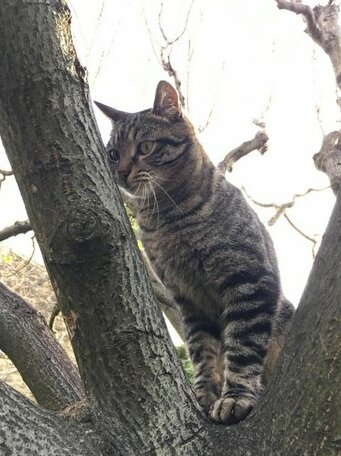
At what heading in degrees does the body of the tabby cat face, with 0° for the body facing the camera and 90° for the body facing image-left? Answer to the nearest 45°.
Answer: approximately 45°
